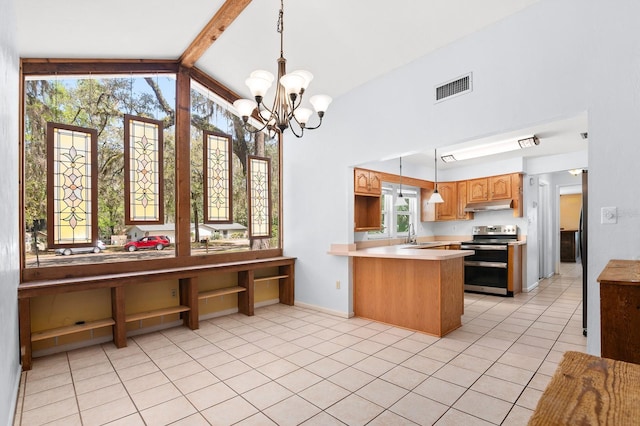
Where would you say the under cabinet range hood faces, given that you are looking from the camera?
facing the viewer and to the left of the viewer

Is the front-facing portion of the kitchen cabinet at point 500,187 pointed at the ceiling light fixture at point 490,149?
yes

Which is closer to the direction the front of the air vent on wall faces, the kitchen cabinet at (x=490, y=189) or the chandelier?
the chandelier

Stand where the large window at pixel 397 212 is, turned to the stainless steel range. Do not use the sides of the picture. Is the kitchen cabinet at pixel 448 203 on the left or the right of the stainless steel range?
left

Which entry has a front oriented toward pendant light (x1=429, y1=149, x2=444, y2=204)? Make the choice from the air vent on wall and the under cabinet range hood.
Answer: the under cabinet range hood

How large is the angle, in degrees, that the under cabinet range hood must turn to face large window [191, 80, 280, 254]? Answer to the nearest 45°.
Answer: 0° — it already faces it

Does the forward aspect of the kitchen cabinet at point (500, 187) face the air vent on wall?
yes

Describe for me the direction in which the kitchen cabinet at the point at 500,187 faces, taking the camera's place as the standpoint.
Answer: facing the viewer

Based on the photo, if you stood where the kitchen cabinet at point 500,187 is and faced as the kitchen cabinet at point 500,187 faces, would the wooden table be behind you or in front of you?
in front

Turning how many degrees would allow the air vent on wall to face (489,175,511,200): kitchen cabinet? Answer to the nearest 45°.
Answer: approximately 135° to its right

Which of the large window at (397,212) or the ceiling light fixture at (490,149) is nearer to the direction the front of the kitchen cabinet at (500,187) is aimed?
the ceiling light fixture

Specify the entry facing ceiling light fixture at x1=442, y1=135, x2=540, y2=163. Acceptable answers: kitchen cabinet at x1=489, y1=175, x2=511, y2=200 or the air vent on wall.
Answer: the kitchen cabinet

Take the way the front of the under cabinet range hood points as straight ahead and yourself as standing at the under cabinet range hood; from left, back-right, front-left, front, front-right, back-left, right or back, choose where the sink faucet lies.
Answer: front-right

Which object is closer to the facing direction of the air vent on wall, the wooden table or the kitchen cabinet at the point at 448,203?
the wooden table

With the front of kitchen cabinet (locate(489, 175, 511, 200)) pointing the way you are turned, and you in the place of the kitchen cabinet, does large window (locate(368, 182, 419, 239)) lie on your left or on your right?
on your right

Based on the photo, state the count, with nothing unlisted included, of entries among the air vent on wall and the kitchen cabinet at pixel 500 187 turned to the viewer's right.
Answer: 0
